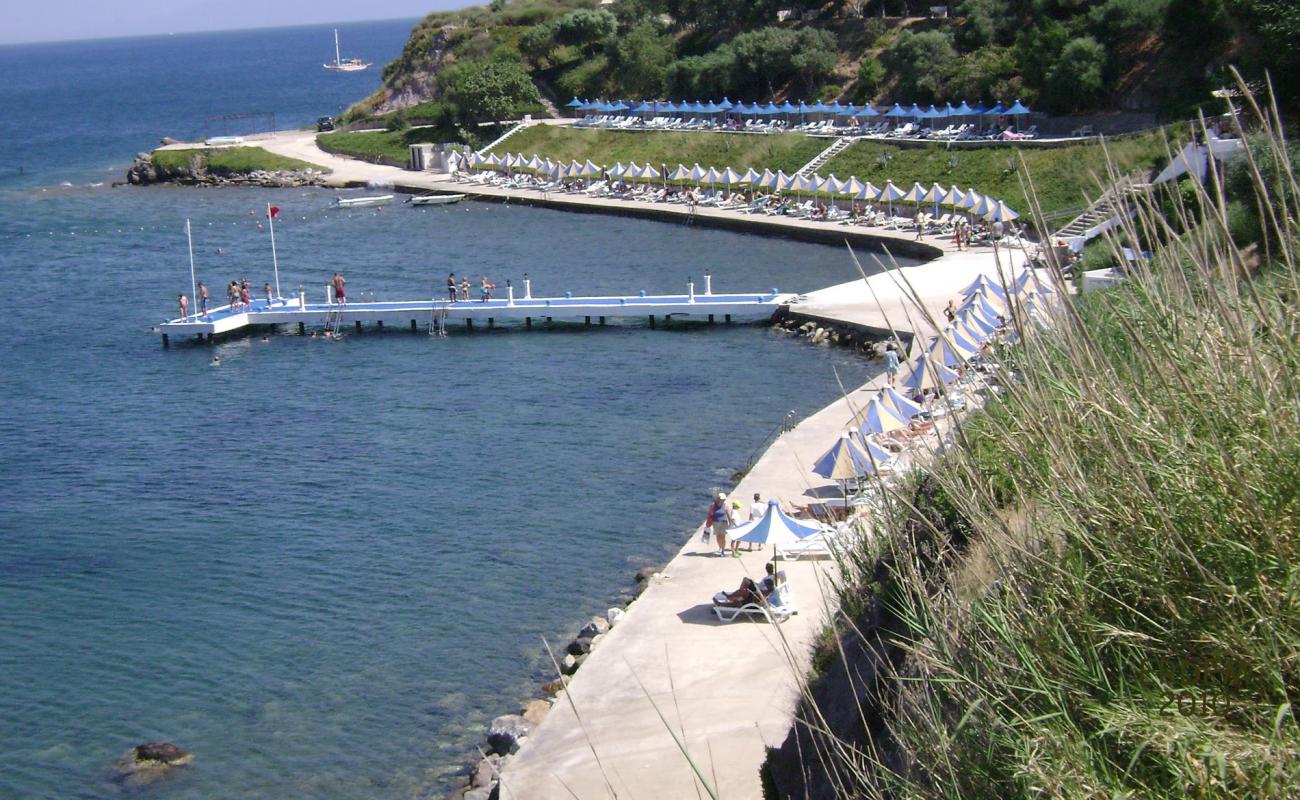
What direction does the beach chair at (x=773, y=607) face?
to the viewer's left

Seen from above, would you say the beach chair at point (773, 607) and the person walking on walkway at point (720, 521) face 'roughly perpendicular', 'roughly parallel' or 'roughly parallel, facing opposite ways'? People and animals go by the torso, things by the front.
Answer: roughly perpendicular

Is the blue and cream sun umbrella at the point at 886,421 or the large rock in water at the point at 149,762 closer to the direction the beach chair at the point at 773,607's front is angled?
the large rock in water

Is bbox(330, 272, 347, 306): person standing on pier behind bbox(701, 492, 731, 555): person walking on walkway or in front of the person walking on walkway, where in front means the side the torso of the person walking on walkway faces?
behind

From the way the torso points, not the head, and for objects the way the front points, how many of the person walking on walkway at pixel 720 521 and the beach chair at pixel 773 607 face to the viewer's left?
1

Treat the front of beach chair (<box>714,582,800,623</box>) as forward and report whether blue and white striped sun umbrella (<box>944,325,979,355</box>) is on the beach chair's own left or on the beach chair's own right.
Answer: on the beach chair's own right

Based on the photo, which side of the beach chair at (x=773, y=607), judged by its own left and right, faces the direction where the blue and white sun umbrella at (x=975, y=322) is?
right

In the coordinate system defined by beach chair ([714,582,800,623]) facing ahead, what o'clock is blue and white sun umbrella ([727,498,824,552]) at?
The blue and white sun umbrella is roughly at 3 o'clock from the beach chair.

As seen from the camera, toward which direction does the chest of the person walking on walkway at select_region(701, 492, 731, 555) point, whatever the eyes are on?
toward the camera

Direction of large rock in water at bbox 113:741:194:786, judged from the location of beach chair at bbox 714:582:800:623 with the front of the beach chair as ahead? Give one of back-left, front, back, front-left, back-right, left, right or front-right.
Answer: front
